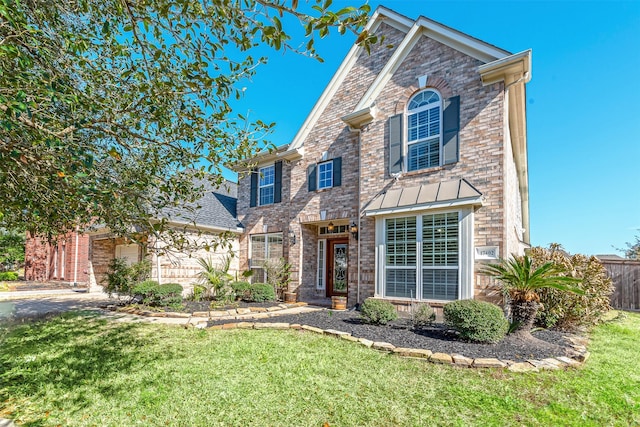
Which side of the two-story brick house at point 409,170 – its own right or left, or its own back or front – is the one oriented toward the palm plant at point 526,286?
left

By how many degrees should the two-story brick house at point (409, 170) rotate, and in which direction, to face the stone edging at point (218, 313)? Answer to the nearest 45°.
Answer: approximately 45° to its right

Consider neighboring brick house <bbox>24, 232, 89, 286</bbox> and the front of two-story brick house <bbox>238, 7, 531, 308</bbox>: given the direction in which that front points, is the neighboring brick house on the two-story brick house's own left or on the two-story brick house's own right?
on the two-story brick house's own right

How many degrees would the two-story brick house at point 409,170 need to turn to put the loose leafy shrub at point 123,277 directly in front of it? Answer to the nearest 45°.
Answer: approximately 45° to its right

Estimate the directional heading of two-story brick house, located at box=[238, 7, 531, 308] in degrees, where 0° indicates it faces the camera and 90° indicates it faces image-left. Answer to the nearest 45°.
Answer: approximately 45°

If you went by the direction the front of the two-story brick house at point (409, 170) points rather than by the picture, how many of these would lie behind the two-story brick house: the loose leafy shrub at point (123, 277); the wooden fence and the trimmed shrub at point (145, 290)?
1

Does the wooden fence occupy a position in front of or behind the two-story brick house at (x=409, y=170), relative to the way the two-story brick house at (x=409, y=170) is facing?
behind
